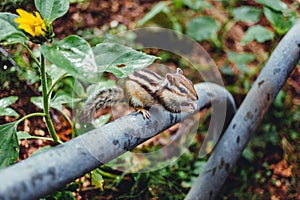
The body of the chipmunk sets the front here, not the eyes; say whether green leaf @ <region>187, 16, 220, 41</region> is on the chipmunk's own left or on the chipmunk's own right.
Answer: on the chipmunk's own left

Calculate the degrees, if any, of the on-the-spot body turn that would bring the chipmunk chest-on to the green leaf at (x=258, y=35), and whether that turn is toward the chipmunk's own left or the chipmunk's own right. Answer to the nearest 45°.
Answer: approximately 45° to the chipmunk's own left

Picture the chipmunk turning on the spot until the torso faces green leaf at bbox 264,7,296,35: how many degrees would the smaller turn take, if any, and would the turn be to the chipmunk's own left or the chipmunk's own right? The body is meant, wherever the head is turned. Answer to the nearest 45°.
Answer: approximately 45° to the chipmunk's own left

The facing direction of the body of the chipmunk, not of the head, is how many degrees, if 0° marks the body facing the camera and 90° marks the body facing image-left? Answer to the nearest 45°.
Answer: approximately 270°
